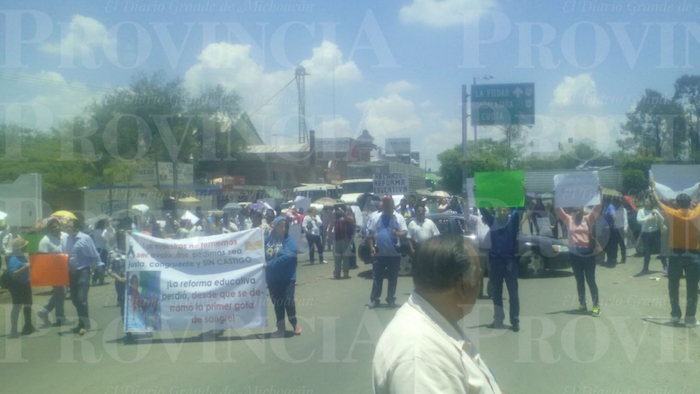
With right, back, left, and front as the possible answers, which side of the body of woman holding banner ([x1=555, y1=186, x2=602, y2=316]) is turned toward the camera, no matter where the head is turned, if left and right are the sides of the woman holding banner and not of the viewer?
front

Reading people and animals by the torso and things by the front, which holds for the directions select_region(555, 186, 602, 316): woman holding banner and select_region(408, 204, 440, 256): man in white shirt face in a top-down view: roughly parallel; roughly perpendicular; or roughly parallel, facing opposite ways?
roughly parallel

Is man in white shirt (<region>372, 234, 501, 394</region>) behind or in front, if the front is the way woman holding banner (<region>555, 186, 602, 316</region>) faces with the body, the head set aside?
in front

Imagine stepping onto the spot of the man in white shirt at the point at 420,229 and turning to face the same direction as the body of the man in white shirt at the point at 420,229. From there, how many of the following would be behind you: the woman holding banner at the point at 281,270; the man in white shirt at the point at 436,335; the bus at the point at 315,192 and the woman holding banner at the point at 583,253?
1

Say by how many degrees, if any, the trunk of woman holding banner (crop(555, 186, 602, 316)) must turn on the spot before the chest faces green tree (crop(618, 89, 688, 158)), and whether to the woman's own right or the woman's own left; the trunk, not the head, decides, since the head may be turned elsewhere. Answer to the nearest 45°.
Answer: approximately 180°

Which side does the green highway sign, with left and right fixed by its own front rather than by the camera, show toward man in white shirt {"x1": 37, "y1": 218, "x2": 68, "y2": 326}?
front

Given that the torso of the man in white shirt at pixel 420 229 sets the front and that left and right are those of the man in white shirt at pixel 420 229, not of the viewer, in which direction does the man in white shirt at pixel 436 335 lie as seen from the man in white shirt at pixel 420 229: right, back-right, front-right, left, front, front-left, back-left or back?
front

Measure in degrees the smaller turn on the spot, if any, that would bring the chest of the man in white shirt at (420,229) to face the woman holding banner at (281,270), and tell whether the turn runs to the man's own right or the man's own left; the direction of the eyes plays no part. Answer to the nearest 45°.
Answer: approximately 45° to the man's own right

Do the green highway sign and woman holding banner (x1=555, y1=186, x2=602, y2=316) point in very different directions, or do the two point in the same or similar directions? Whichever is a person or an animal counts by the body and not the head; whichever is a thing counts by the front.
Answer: same or similar directions

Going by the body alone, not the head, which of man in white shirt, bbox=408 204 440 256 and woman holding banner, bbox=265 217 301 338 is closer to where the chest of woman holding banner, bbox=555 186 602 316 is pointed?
the woman holding banner

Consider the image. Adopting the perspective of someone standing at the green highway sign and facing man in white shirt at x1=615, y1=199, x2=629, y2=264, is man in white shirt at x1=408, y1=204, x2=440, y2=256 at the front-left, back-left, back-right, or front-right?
front-right

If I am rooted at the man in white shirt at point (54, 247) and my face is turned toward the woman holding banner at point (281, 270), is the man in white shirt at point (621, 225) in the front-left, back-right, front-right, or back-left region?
front-left

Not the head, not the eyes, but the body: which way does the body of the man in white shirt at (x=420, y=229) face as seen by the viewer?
toward the camera

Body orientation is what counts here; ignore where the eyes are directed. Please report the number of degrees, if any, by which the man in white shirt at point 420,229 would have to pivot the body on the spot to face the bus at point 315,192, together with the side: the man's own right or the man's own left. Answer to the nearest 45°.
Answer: approximately 180°
